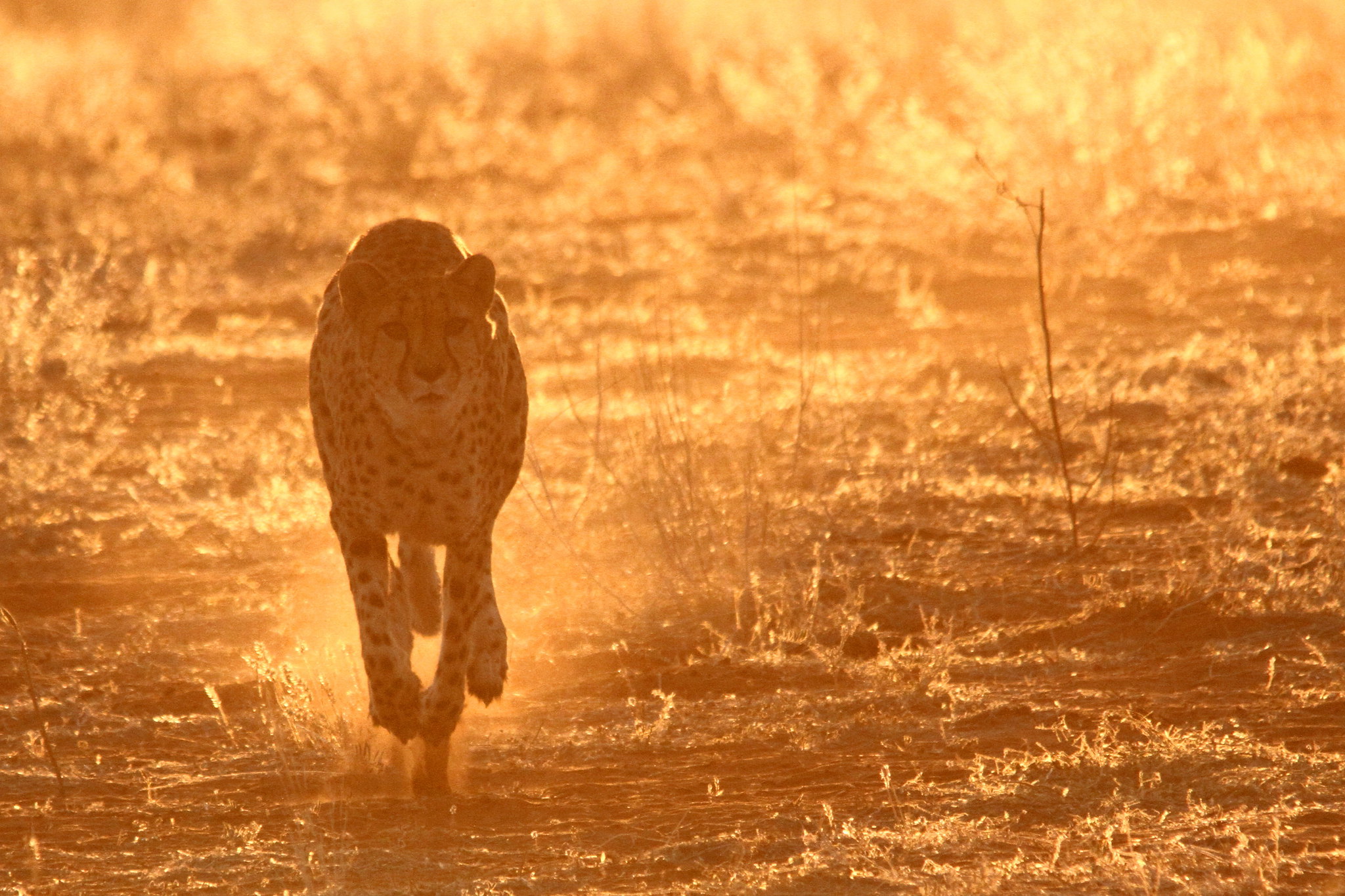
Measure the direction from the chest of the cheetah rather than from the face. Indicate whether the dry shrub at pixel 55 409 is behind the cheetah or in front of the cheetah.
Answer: behind

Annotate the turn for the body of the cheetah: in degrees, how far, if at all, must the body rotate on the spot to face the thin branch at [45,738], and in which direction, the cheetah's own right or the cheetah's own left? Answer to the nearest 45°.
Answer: approximately 90° to the cheetah's own right

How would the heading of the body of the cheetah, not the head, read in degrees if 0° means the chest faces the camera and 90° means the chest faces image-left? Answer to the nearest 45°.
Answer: approximately 0°

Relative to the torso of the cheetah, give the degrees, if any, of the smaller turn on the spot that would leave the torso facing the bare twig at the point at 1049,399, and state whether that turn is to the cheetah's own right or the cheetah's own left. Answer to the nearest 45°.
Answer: approximately 135° to the cheetah's own left
